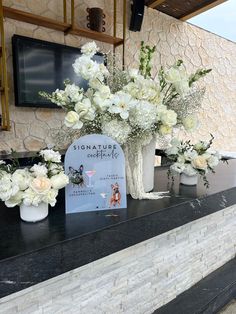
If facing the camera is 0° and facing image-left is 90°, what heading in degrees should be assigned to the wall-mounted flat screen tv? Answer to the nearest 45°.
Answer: approximately 315°

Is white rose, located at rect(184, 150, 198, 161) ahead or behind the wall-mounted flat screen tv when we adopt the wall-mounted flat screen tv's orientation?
ahead

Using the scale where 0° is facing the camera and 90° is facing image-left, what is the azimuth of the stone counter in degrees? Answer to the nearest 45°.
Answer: approximately 315°

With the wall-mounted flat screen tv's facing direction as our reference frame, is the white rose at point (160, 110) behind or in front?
in front
